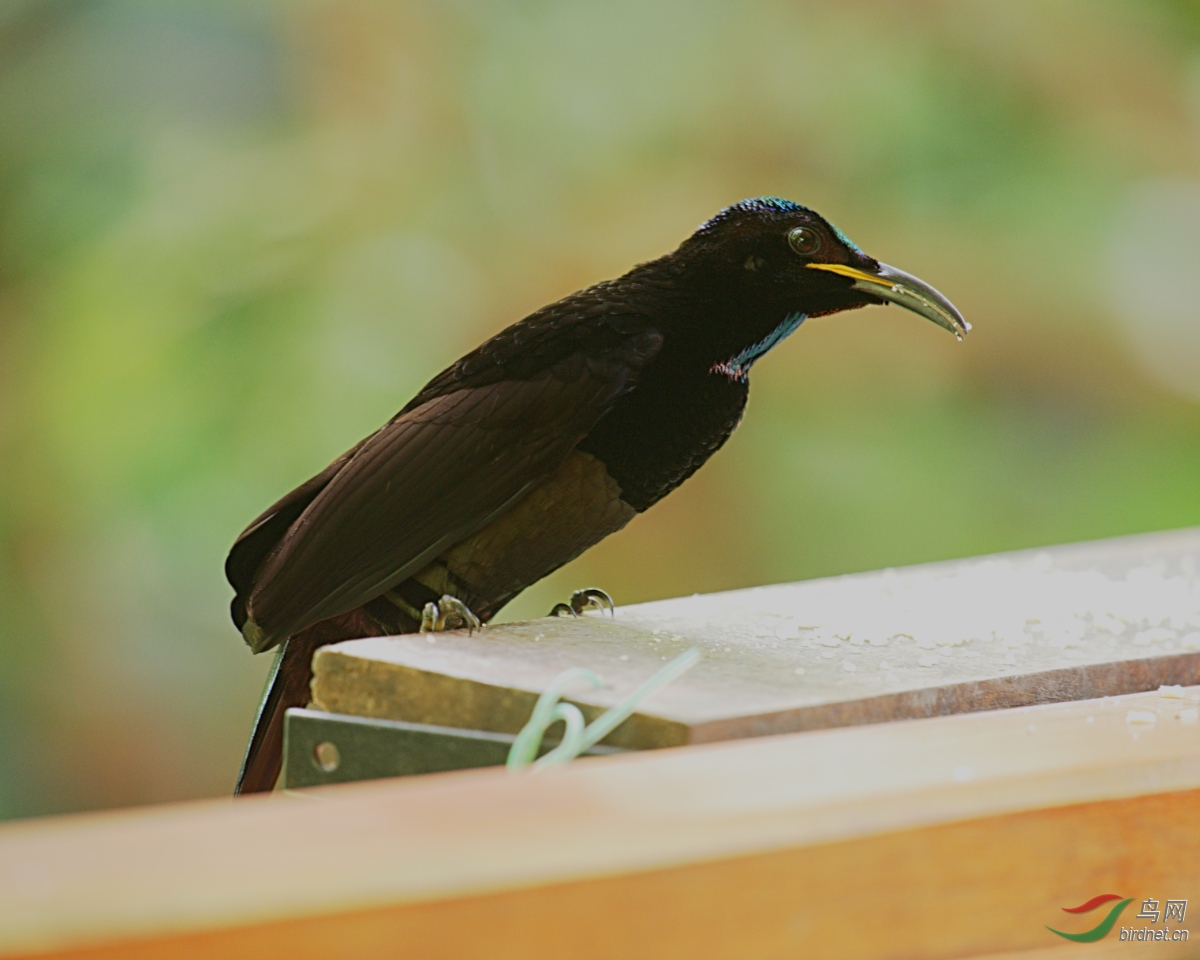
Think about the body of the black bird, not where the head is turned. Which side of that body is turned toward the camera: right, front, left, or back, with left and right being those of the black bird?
right

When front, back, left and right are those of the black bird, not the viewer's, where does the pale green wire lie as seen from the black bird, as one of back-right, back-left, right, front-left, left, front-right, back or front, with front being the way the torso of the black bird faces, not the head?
right
